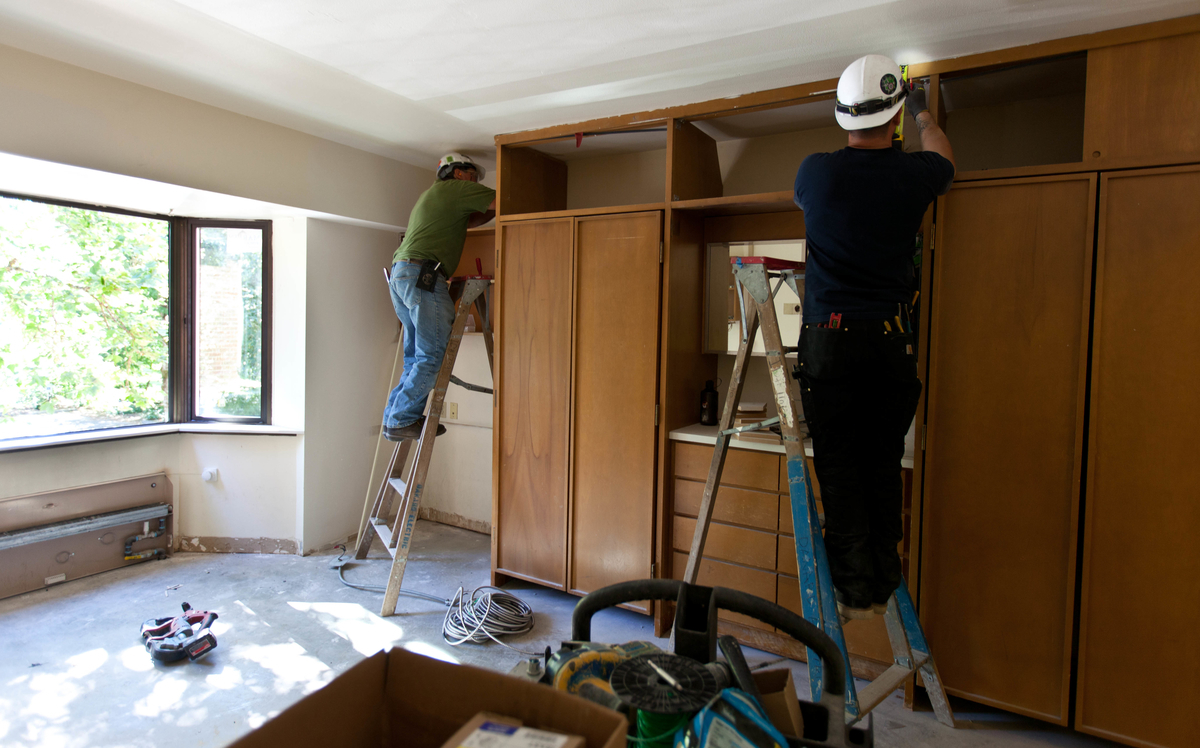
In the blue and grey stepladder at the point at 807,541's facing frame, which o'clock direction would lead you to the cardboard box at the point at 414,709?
The cardboard box is roughly at 2 o'clock from the blue and grey stepladder.

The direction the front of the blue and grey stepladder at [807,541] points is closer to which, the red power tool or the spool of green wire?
the spool of green wire

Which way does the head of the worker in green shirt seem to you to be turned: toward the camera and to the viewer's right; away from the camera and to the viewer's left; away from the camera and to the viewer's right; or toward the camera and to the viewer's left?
away from the camera and to the viewer's right

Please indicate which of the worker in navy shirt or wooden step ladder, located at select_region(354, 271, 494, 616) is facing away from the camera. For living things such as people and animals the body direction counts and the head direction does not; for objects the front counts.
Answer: the worker in navy shirt

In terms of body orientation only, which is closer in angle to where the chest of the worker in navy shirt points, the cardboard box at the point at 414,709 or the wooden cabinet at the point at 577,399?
the wooden cabinet

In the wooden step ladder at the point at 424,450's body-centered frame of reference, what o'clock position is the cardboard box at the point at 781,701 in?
The cardboard box is roughly at 10 o'clock from the wooden step ladder.

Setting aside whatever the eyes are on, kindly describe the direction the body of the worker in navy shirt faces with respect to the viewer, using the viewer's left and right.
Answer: facing away from the viewer

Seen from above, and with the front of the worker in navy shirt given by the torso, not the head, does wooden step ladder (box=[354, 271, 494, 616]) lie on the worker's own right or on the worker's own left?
on the worker's own left

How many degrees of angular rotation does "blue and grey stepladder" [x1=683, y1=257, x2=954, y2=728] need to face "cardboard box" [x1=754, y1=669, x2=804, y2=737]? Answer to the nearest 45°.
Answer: approximately 45° to its right

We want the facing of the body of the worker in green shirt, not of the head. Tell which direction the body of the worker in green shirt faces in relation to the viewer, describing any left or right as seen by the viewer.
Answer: facing away from the viewer and to the right of the viewer

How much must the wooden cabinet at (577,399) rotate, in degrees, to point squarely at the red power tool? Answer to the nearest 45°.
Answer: approximately 45° to its right

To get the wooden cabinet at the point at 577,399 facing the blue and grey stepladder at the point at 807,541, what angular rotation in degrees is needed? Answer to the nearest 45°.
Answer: approximately 90° to its left

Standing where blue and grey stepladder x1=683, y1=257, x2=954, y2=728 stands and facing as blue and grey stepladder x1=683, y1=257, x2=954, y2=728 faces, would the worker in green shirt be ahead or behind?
behind
